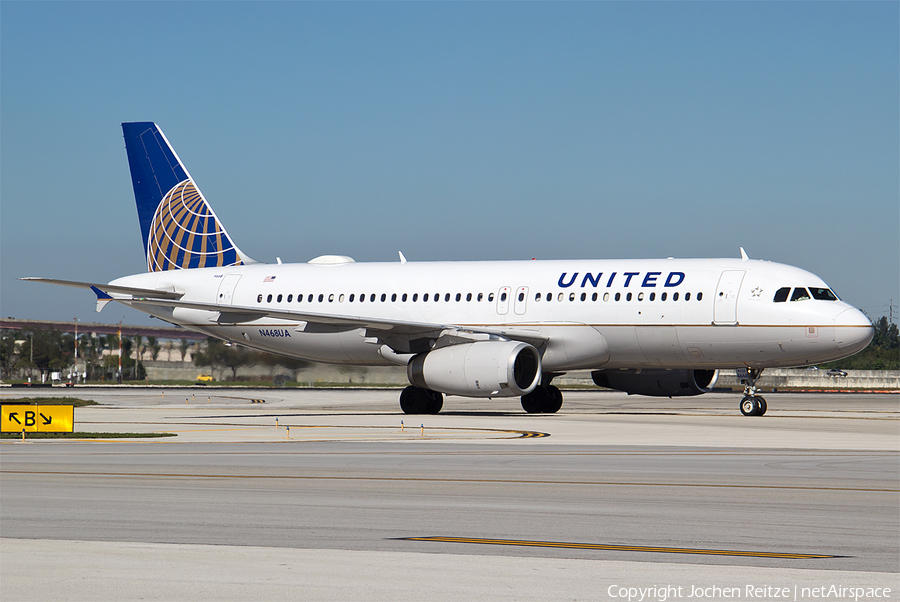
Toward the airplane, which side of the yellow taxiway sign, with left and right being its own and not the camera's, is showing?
left

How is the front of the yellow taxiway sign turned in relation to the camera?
facing the viewer

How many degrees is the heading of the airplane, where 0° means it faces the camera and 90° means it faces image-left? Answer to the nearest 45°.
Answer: approximately 315°

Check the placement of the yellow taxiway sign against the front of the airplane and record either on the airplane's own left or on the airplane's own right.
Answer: on the airplane's own right

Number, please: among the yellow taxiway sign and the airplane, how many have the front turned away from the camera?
0
